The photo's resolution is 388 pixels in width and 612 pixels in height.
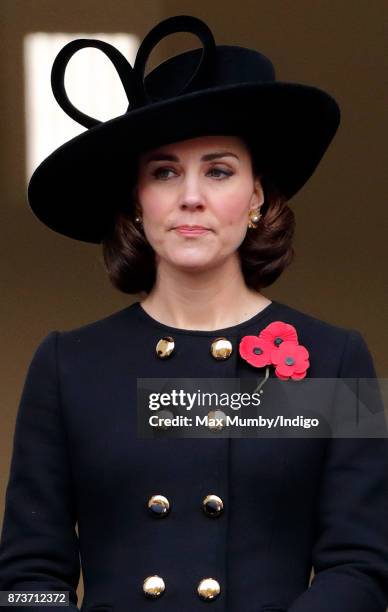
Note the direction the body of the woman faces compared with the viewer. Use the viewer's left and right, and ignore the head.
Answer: facing the viewer
